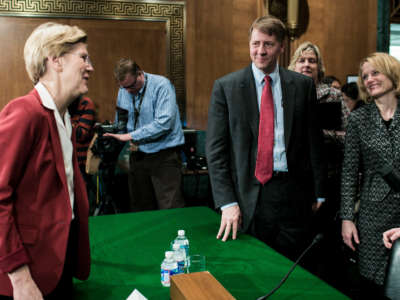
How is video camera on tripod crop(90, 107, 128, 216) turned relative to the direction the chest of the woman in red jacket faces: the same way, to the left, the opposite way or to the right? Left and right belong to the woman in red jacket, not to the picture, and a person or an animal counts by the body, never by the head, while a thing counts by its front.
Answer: the opposite way

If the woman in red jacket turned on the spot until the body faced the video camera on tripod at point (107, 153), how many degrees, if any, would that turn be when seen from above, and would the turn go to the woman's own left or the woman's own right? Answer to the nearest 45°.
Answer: approximately 90° to the woman's own left

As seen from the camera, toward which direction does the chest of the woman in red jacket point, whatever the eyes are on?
to the viewer's right

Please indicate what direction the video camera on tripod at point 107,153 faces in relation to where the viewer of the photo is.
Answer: facing to the left of the viewer

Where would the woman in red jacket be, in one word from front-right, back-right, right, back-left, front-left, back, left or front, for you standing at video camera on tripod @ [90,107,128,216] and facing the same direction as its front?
left

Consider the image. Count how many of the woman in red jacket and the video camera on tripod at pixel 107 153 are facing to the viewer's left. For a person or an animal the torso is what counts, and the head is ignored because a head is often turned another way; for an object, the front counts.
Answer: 1

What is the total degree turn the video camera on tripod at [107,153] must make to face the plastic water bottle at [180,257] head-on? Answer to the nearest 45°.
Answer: approximately 90° to its left

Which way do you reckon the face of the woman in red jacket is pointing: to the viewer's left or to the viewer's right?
to the viewer's right

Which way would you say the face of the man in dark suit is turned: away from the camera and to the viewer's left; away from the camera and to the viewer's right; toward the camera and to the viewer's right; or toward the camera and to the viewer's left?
toward the camera and to the viewer's left

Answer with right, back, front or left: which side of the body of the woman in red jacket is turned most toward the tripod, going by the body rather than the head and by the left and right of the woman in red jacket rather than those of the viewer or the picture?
left

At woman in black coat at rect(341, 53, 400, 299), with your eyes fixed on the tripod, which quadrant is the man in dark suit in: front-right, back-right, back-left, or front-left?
front-left
